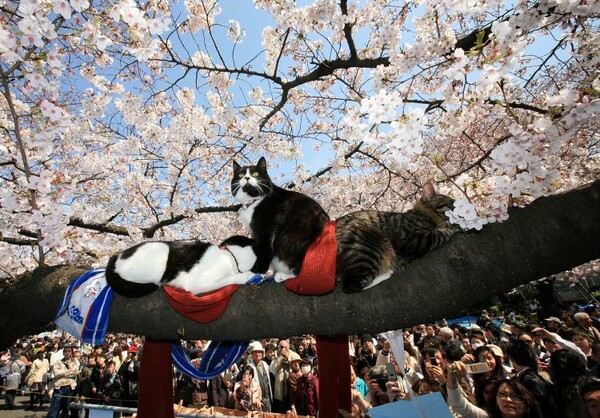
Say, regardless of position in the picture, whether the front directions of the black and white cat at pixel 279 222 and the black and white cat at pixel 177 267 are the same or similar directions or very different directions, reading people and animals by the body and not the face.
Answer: very different directions

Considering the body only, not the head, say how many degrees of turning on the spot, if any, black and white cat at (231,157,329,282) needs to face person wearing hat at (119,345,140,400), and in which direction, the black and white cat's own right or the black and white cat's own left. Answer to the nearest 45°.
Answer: approximately 45° to the black and white cat's own right

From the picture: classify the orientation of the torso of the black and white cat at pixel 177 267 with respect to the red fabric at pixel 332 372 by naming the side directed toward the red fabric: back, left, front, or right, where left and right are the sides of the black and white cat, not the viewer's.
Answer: front

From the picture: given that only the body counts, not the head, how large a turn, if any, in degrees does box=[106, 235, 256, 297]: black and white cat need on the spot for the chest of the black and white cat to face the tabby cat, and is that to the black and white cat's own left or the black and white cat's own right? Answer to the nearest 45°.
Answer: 0° — it already faces it

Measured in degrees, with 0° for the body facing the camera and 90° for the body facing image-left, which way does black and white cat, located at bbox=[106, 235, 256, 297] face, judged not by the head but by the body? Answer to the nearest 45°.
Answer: approximately 270°

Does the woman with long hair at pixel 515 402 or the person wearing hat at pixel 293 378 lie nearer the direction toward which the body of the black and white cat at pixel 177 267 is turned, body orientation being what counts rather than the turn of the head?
the woman with long hair

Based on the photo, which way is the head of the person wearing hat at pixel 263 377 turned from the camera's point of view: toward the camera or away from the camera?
toward the camera

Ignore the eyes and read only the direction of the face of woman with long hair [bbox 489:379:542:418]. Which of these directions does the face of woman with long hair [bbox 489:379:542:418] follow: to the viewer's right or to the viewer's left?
to the viewer's left
